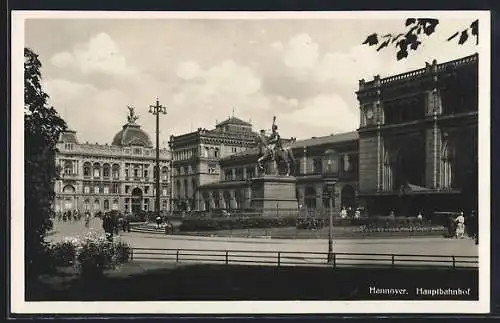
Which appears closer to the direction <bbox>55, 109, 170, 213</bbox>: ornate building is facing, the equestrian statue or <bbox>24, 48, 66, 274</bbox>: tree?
the tree

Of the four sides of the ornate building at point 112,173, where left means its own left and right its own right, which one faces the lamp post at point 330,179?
front

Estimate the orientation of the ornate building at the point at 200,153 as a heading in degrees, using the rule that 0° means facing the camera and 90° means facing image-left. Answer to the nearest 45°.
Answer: approximately 45°
